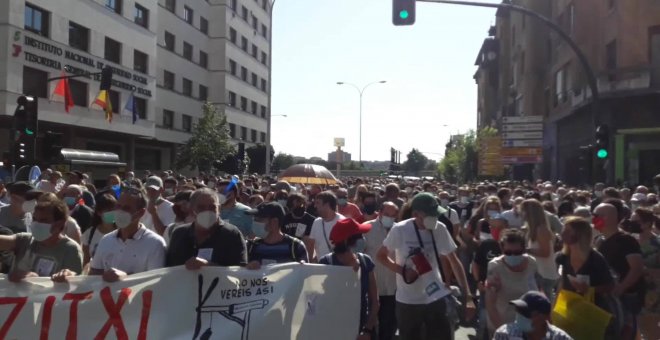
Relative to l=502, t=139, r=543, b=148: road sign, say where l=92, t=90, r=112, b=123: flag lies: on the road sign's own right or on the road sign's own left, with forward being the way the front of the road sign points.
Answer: on the road sign's own right

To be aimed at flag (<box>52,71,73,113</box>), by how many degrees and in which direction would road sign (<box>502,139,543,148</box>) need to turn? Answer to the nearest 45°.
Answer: approximately 45° to its right

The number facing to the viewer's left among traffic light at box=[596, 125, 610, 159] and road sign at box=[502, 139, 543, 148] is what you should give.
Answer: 0

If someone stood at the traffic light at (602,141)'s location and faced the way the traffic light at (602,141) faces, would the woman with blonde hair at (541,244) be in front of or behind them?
in front
